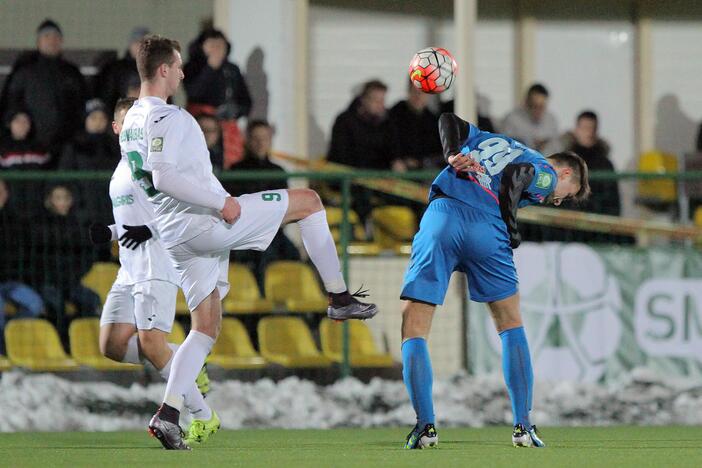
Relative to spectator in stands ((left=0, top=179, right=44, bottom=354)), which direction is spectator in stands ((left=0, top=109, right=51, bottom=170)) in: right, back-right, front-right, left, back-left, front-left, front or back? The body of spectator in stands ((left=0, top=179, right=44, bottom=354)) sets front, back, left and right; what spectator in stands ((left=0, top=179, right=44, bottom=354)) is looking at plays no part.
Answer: back

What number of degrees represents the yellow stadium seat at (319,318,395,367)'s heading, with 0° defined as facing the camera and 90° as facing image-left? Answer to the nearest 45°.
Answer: approximately 315°

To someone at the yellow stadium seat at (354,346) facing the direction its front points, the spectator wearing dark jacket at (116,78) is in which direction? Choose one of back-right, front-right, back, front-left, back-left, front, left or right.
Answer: back

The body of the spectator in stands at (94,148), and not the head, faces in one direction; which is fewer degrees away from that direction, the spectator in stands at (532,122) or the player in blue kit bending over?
the player in blue kit bending over

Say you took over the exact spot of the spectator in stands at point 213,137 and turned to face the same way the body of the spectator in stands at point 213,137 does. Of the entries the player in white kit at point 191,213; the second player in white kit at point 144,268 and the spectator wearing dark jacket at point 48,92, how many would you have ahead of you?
2

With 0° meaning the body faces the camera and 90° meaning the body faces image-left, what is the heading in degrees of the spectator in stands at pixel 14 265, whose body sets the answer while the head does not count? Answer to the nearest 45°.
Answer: approximately 0°
